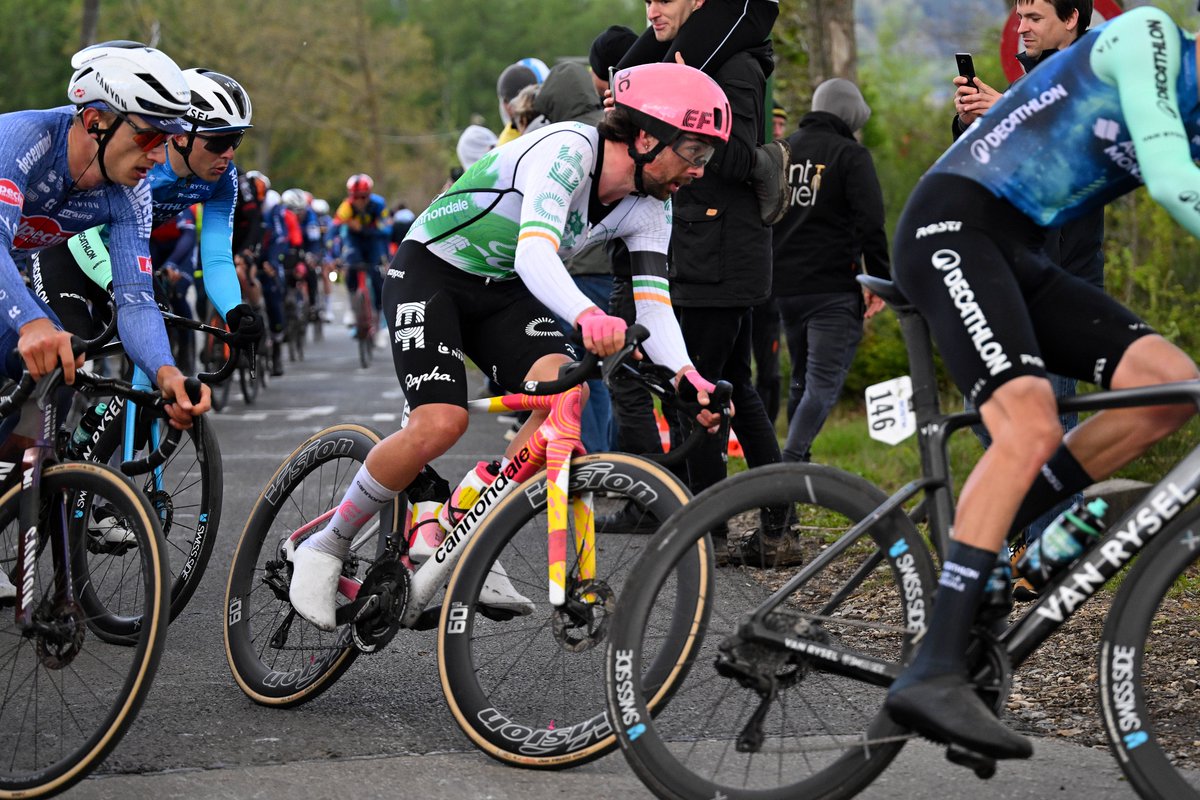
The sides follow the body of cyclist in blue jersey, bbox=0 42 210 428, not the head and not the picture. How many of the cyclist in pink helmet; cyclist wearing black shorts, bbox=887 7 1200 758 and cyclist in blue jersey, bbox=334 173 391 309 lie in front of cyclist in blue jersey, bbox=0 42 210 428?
2

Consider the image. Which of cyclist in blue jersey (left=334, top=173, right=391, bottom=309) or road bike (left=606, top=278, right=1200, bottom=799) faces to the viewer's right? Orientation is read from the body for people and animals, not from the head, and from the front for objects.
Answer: the road bike

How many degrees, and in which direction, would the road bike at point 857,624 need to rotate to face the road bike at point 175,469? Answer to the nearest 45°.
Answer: approximately 135° to its left

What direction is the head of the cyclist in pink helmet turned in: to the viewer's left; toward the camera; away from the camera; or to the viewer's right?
to the viewer's right

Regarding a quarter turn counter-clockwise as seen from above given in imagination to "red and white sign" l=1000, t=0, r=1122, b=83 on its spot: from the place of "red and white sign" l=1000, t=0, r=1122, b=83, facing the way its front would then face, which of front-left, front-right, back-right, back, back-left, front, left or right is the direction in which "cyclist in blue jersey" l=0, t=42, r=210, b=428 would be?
back-right

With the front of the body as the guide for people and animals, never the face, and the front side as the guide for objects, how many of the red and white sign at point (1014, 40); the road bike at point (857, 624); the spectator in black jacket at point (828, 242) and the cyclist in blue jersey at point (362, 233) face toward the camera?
2

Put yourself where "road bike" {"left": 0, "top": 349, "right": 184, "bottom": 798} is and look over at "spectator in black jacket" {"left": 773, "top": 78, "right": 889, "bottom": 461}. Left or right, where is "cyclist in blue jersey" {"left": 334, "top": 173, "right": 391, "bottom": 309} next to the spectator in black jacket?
left

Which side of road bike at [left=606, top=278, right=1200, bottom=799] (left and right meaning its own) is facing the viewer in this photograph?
right

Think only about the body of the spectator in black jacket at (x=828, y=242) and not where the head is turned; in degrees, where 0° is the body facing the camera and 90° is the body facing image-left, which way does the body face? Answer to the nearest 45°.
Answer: approximately 225°

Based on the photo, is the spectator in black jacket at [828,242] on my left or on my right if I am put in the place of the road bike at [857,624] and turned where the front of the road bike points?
on my left

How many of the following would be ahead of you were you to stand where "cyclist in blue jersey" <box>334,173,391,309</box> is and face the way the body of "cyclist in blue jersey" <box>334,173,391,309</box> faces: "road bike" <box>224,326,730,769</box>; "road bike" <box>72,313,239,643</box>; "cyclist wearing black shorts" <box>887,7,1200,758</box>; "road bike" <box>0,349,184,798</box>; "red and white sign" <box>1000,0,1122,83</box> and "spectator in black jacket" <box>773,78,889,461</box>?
6

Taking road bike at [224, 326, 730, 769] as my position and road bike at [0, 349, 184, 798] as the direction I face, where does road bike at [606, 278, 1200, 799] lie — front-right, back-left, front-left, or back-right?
back-left

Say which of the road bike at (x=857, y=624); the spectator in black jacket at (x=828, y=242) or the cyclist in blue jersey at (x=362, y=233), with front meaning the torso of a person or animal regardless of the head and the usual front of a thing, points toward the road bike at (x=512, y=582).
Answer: the cyclist in blue jersey

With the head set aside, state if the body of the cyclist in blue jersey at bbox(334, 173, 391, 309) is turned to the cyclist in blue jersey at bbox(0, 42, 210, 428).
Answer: yes

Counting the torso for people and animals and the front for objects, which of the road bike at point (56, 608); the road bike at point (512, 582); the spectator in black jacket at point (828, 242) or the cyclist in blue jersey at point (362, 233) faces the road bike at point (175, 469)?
the cyclist in blue jersey

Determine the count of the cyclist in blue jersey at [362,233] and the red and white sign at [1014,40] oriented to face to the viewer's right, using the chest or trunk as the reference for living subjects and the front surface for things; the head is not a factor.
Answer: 0

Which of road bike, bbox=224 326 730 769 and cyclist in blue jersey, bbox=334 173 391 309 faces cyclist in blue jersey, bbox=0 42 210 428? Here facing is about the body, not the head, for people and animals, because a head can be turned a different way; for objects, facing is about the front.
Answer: cyclist in blue jersey, bbox=334 173 391 309

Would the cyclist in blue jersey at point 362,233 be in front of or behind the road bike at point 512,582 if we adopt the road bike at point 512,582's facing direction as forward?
behind

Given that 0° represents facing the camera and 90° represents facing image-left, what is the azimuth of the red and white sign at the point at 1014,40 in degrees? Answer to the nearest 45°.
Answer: approximately 0°
